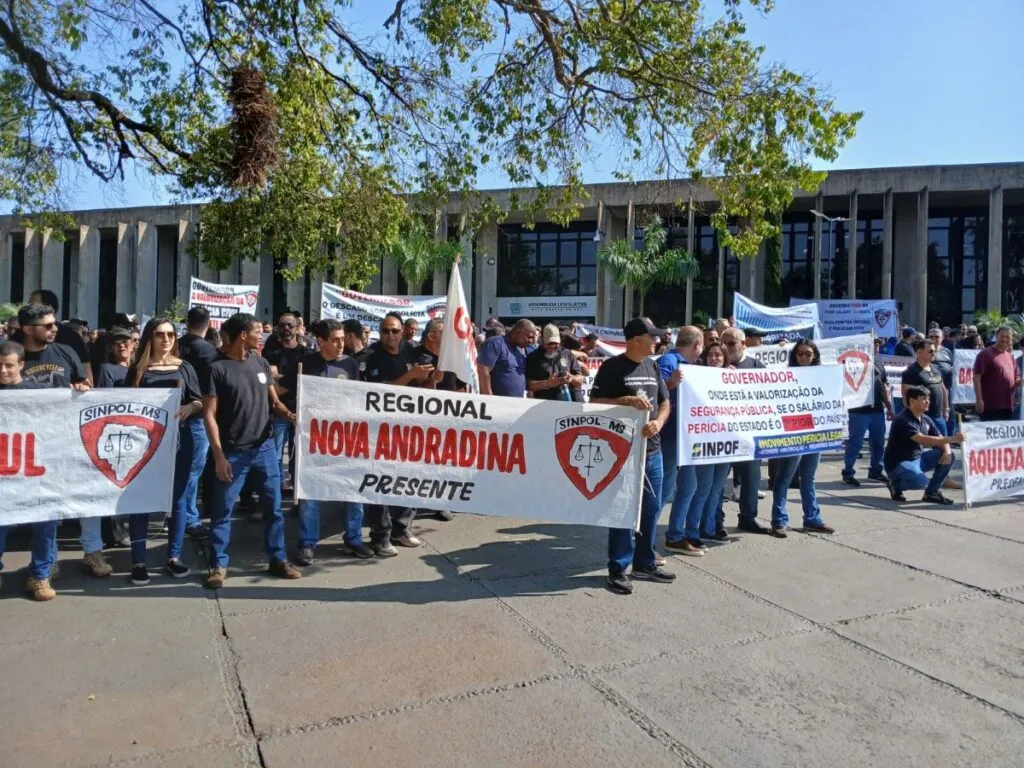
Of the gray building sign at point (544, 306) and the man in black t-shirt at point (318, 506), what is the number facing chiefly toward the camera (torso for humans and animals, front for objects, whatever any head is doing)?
2

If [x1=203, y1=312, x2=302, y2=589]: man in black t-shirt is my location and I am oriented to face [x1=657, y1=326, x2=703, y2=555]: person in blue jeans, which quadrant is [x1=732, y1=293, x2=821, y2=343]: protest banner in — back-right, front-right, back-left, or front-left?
front-left

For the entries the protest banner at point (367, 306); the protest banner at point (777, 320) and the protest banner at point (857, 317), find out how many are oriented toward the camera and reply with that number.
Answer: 3

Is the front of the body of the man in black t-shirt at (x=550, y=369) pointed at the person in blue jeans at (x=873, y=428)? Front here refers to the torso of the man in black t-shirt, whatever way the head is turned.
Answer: no

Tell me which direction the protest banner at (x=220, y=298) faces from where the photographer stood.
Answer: facing the viewer

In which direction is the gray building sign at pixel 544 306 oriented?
toward the camera

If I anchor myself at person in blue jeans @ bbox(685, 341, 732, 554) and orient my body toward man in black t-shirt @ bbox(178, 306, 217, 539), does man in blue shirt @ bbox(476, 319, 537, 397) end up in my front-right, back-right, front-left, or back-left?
front-right

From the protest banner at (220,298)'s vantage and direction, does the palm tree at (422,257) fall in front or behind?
behind

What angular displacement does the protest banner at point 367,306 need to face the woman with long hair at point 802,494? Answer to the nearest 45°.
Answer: approximately 45° to its left

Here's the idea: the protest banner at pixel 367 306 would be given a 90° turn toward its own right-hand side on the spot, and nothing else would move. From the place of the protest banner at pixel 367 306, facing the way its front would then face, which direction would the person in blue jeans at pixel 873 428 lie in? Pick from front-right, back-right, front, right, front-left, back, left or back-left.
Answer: back-left

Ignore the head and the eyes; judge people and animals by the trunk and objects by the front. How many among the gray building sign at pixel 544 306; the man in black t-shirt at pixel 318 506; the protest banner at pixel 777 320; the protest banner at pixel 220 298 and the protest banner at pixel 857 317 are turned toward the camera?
5

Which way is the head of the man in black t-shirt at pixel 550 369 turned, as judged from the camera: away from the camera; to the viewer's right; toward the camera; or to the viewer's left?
toward the camera

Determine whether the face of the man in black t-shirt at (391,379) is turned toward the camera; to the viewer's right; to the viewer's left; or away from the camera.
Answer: toward the camera

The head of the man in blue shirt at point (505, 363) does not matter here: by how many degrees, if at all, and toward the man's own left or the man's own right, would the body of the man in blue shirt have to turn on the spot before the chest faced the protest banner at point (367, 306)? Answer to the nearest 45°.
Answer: approximately 180°

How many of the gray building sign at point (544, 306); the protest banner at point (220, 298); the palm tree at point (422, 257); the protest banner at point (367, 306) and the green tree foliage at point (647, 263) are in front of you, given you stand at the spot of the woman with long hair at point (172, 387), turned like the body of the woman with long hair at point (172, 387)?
0

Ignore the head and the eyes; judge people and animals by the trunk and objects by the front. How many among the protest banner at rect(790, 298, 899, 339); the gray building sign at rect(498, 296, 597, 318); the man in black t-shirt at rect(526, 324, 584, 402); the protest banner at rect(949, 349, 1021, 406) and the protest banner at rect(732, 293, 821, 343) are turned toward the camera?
5

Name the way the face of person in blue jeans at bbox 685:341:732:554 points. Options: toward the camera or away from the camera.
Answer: toward the camera

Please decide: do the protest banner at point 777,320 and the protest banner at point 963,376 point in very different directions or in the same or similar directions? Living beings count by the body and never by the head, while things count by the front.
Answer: same or similar directions

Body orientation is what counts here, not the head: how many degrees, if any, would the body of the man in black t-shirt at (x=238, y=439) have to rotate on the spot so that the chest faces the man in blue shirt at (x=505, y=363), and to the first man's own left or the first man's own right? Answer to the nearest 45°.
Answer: approximately 90° to the first man's own left

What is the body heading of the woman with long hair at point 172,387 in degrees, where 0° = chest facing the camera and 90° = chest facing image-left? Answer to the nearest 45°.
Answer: approximately 0°

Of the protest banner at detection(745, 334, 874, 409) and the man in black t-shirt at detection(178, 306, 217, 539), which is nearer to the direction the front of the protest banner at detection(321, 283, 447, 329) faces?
the man in black t-shirt
